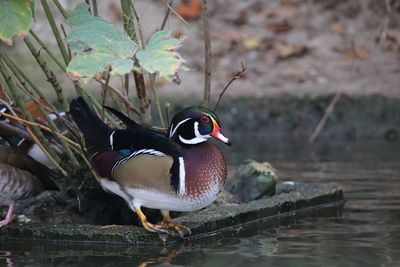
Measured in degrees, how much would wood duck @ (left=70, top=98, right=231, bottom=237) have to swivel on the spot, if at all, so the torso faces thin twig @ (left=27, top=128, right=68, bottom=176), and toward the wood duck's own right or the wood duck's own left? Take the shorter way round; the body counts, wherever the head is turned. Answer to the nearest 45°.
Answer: approximately 135° to the wood duck's own left

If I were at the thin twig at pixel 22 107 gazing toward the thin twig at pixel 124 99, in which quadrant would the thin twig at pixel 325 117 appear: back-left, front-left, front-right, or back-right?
front-left

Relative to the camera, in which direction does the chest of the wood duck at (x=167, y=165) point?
to the viewer's right

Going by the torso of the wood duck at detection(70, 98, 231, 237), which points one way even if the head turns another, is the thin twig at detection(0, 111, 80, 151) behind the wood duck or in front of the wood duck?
behind

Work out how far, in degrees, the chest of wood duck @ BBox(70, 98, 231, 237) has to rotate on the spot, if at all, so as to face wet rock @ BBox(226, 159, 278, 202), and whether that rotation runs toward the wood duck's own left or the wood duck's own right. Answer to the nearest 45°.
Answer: approximately 45° to the wood duck's own left

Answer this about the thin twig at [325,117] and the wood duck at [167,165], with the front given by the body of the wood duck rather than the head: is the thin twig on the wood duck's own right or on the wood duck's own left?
on the wood duck's own left

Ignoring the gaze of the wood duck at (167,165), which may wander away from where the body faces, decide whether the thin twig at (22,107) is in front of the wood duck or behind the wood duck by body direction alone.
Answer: behind
